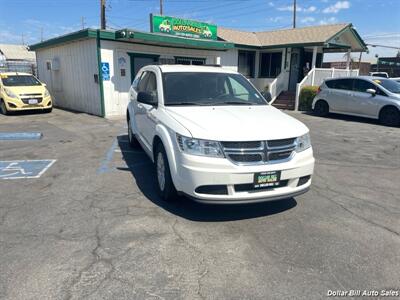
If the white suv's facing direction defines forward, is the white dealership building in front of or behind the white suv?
behind

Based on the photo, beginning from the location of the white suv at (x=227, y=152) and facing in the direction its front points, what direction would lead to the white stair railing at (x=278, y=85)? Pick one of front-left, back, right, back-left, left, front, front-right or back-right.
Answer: back-left

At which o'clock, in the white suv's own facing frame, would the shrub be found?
The shrub is roughly at 8 o'clock from the white suv.

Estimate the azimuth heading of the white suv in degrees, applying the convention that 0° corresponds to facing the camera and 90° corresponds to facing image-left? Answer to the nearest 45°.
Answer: approximately 315°

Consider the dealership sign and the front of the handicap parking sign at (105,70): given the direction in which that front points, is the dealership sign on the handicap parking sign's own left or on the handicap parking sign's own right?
on the handicap parking sign's own left

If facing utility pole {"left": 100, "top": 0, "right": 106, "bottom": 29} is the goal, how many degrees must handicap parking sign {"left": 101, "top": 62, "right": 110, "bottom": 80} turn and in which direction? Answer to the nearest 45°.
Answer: approximately 180°

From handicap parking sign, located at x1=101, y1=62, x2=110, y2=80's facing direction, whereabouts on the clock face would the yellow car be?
The yellow car is roughly at 4 o'clock from the handicap parking sign.

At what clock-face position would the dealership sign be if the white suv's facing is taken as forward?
The dealership sign is roughly at 7 o'clock from the white suv.

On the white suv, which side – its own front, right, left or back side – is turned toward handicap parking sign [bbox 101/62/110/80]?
back

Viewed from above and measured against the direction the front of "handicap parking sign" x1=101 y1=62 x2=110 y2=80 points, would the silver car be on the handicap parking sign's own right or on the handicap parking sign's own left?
on the handicap parking sign's own left
